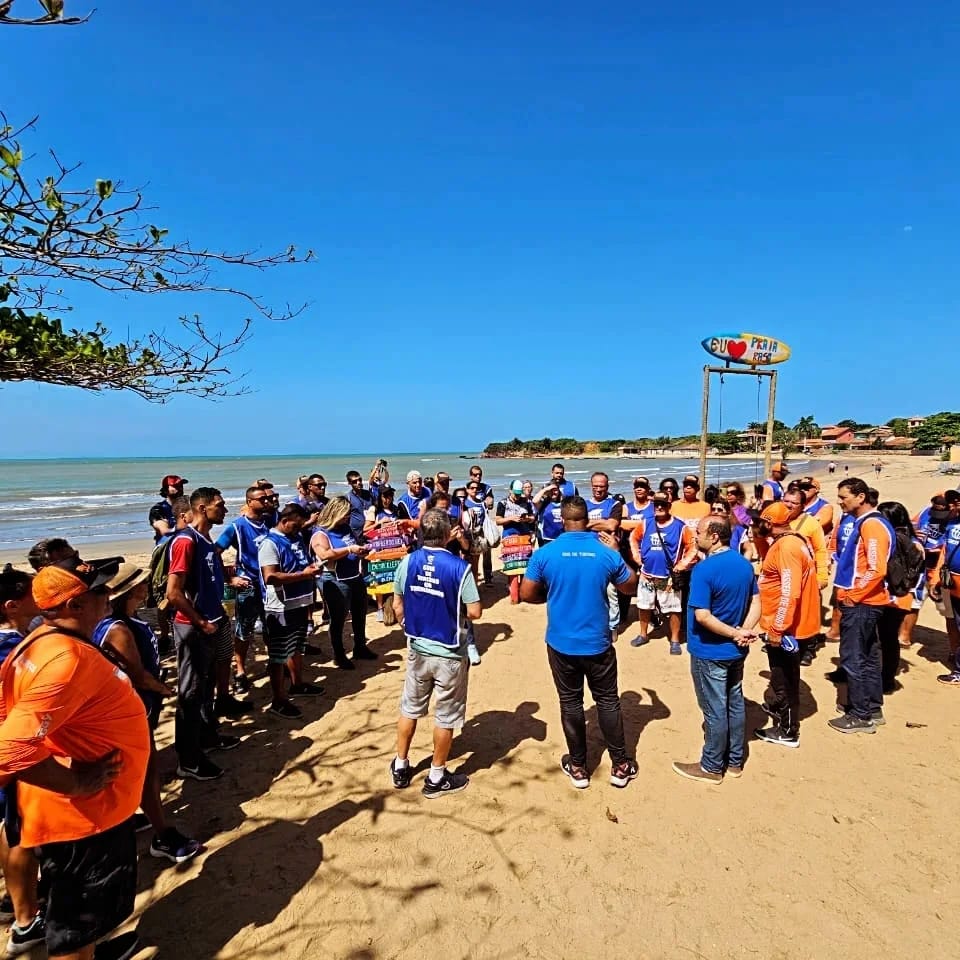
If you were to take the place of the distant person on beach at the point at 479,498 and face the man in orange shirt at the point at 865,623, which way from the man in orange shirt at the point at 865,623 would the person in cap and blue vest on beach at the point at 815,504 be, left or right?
left

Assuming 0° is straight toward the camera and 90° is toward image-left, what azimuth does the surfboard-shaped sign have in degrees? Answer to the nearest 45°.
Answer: approximately 0°

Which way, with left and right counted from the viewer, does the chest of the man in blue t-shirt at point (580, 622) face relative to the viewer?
facing away from the viewer

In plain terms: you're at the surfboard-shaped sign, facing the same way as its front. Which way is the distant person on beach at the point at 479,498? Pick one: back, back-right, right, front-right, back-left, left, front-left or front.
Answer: front-right

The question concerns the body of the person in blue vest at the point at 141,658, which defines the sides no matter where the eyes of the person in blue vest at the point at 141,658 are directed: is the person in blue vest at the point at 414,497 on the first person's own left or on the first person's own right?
on the first person's own left

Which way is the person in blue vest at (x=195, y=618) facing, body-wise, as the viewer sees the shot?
to the viewer's right

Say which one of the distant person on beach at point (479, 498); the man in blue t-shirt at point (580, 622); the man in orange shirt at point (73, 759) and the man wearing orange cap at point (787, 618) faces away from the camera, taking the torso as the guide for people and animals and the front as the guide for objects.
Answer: the man in blue t-shirt

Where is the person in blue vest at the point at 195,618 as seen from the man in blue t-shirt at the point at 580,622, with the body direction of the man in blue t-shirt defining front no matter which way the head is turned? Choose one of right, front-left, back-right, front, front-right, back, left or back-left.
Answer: left

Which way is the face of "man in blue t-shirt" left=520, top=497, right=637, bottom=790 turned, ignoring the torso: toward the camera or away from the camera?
away from the camera

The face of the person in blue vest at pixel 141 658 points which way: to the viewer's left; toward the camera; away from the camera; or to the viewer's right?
to the viewer's right

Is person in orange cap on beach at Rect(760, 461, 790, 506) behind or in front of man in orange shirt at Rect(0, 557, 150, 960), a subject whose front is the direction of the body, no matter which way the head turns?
in front

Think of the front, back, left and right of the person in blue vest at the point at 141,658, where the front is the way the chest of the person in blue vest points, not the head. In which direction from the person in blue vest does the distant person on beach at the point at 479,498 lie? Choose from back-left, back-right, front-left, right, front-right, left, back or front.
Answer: front-left

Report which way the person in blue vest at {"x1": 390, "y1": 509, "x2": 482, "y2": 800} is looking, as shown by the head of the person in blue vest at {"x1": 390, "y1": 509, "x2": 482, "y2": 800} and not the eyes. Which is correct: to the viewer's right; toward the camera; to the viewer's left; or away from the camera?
away from the camera
